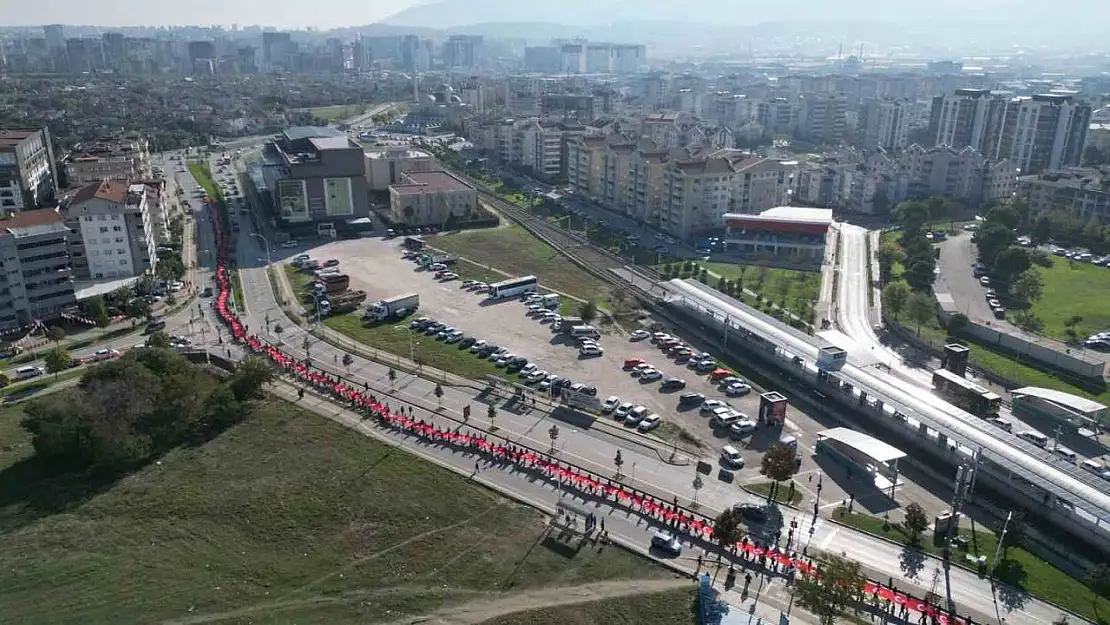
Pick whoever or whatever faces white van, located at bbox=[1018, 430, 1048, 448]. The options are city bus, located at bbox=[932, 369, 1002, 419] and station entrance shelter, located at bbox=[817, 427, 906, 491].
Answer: the city bus

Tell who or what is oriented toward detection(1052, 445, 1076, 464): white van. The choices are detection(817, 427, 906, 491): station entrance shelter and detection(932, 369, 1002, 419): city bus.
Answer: the city bus

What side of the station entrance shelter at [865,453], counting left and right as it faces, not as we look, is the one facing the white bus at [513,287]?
right

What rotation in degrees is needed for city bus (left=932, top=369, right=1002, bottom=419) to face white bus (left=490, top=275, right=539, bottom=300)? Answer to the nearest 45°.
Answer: approximately 135° to its right

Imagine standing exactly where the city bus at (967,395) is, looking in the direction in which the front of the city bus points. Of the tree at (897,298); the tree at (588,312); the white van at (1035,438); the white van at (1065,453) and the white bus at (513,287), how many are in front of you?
2

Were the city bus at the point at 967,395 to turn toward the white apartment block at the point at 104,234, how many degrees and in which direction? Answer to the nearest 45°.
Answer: approximately 135° to its right

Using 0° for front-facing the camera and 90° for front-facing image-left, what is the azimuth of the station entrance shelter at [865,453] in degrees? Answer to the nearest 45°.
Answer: approximately 45°

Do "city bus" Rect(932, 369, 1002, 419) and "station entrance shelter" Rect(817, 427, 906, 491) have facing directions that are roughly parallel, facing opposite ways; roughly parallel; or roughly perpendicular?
roughly perpendicular

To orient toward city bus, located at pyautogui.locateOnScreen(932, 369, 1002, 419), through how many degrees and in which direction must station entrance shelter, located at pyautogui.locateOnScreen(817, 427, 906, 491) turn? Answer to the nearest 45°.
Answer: approximately 180°

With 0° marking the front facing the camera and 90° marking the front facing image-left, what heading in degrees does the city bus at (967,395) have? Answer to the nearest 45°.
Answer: approximately 315°

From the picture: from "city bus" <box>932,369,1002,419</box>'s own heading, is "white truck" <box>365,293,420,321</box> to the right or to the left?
on its right

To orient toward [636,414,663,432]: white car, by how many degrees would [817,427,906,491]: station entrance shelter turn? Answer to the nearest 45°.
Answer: approximately 45° to its right

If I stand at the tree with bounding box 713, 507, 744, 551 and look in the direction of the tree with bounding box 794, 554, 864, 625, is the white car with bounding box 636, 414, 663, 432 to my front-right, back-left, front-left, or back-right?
back-left
